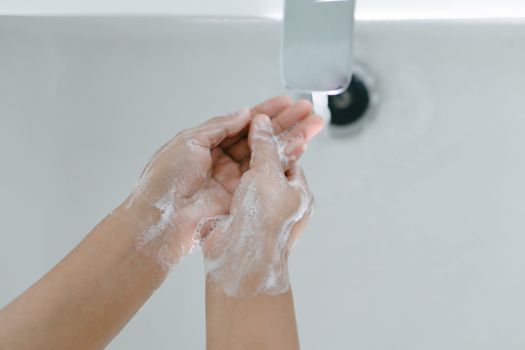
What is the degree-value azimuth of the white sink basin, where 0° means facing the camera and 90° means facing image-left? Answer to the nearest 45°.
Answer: approximately 0°
